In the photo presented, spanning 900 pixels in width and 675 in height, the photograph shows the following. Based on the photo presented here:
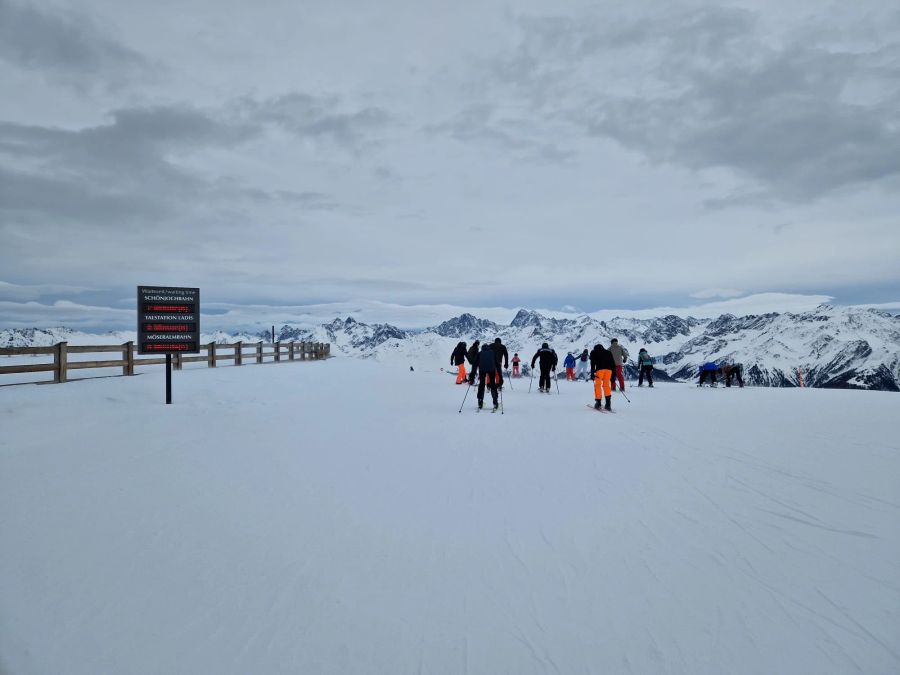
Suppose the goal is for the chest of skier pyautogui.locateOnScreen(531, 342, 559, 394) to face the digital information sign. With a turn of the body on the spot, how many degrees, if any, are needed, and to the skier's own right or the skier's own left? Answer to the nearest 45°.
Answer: approximately 135° to the skier's own left

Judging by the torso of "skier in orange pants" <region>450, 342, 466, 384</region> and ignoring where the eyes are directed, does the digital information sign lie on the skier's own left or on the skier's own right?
on the skier's own left

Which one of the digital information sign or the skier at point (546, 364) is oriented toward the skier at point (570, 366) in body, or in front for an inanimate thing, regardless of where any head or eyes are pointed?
the skier at point (546, 364)

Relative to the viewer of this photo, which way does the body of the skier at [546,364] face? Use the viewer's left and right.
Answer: facing away from the viewer

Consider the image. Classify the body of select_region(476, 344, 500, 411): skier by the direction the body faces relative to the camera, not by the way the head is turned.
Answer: away from the camera

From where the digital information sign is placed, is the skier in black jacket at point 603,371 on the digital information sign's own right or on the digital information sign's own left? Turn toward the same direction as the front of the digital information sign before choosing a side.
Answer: on the digital information sign's own left

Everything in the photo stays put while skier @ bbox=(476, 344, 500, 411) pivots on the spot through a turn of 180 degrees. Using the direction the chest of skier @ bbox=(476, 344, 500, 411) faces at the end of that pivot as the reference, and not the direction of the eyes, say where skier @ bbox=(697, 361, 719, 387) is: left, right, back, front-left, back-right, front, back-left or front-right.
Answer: back-left

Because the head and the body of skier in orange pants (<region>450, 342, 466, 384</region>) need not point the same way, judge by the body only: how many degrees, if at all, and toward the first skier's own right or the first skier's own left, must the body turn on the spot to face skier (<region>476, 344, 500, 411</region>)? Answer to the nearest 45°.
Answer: approximately 180°

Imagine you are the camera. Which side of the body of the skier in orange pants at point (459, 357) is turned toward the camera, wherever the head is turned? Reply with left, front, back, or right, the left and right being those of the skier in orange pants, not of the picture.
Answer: back

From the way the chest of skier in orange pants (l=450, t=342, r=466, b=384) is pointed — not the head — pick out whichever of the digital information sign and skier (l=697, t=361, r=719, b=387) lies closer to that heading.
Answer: the skier

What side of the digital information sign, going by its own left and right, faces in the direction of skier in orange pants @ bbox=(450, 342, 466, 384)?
left

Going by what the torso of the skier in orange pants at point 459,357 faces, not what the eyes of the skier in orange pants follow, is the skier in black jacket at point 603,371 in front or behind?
behind

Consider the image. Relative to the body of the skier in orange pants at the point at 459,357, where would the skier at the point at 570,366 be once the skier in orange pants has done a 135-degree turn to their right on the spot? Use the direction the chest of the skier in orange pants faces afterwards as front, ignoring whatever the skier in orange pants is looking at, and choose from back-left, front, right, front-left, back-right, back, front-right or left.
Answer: left

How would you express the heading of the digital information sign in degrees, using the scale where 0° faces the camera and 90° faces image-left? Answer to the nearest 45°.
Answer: approximately 0°

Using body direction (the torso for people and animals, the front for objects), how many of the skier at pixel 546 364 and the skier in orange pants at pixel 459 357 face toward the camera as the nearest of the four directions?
0
